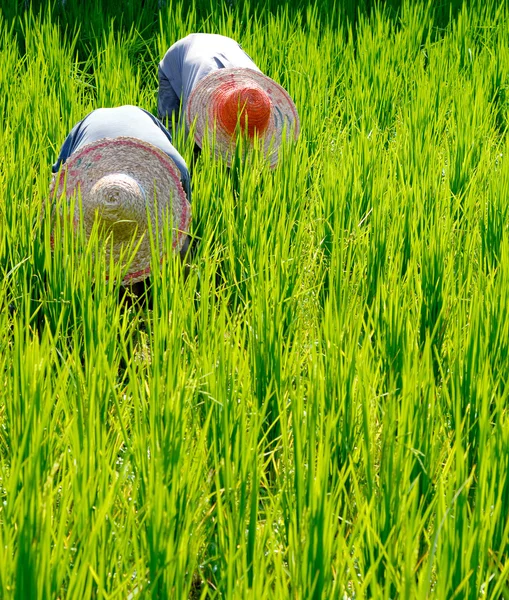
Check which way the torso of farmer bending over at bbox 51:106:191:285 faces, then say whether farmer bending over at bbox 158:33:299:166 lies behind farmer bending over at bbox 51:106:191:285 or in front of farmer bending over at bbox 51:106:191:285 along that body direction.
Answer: behind

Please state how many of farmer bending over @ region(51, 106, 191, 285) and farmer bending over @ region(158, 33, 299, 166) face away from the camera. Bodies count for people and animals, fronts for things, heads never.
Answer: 0

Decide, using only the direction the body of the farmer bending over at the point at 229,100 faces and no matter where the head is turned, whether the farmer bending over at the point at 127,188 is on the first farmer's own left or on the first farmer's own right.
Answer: on the first farmer's own right

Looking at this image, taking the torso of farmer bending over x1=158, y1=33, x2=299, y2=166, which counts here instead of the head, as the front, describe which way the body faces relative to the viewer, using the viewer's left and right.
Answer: facing the viewer and to the right of the viewer

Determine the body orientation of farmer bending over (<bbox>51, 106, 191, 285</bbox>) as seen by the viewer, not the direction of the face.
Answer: toward the camera
